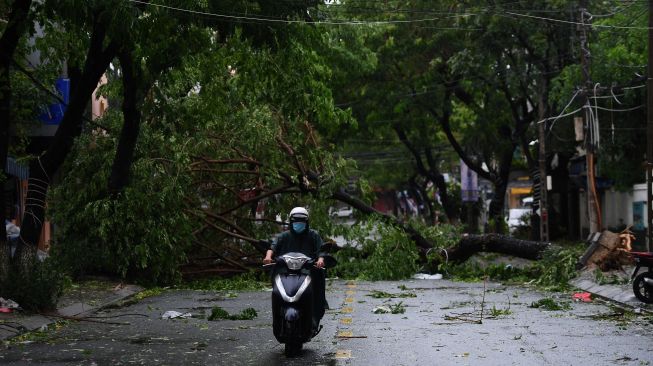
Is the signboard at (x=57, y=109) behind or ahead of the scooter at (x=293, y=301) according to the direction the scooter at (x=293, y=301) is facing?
behind

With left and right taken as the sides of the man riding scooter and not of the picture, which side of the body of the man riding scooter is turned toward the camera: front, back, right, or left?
front

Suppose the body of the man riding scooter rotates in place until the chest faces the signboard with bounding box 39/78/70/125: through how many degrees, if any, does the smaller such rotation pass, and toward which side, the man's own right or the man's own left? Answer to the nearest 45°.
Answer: approximately 135° to the man's own right

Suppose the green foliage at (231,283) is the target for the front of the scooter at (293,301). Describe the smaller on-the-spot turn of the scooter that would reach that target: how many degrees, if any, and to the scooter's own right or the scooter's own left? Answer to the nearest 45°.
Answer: approximately 180°

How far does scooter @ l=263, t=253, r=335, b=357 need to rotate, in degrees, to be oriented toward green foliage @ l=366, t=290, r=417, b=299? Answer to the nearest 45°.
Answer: approximately 180°

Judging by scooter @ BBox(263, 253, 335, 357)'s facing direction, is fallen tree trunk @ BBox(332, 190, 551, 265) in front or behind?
behind

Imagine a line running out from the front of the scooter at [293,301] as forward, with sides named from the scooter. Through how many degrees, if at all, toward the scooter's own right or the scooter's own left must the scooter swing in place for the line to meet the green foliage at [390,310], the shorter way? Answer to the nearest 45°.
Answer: approximately 180°

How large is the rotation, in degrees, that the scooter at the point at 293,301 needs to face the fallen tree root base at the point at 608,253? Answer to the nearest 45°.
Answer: approximately 135° to its left

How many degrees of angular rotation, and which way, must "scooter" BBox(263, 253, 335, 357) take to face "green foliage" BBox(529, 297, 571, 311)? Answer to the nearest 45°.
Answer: approximately 135° to its left

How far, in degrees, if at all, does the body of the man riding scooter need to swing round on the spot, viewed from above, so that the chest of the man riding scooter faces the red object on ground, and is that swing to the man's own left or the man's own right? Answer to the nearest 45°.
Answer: approximately 135° to the man's own left

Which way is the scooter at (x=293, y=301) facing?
toward the camera

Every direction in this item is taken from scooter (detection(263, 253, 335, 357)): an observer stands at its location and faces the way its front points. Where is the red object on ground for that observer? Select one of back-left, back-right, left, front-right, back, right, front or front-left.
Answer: back-left

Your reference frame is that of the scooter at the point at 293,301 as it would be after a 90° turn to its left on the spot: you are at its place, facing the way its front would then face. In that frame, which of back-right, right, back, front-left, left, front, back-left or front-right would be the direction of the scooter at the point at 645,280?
front-left

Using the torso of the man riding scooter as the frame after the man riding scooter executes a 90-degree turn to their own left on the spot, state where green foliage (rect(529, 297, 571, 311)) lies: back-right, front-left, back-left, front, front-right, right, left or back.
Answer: front-left
